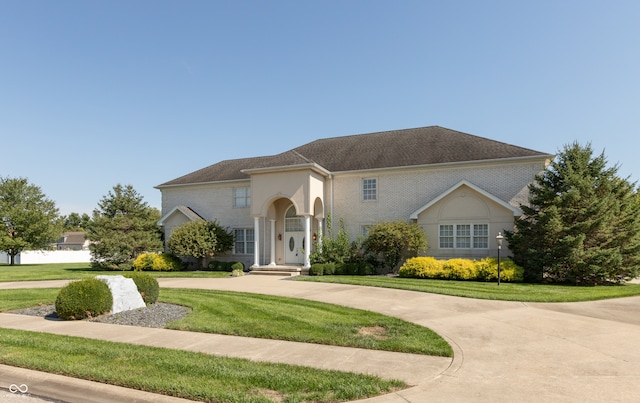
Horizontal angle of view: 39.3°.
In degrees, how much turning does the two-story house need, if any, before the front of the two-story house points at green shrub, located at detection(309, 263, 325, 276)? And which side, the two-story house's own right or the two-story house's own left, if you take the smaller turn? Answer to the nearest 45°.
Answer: approximately 45° to the two-story house's own right

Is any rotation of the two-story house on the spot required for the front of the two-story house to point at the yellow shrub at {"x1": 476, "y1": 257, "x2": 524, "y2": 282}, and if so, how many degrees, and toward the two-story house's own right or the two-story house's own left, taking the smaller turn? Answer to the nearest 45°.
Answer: approximately 45° to the two-story house's own left

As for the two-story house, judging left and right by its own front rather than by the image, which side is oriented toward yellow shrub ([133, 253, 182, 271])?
right

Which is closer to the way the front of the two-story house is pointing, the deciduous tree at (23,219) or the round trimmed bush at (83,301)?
the round trimmed bush

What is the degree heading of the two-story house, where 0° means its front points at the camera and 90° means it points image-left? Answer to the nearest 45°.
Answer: approximately 0°
